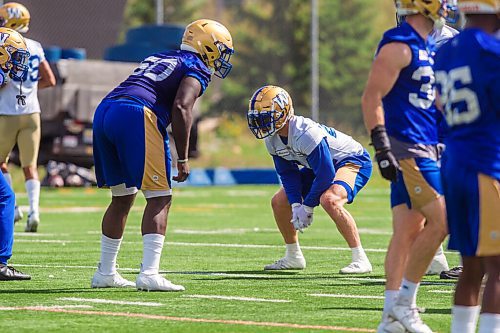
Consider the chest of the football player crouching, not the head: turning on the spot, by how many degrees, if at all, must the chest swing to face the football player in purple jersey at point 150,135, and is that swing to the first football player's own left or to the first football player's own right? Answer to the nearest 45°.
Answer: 0° — they already face them

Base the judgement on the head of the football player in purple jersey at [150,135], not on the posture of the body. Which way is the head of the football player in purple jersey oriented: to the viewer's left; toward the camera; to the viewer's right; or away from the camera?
to the viewer's right

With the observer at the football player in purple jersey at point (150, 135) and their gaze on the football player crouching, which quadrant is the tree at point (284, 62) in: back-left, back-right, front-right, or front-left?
front-left

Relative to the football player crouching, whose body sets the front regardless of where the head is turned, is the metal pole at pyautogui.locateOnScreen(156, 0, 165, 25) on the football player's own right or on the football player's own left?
on the football player's own right

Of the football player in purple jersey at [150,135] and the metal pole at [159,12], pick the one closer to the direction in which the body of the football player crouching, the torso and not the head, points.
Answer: the football player in purple jersey

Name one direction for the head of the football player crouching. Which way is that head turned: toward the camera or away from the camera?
toward the camera

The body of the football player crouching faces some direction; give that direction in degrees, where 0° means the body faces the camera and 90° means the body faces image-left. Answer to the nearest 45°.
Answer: approximately 45°

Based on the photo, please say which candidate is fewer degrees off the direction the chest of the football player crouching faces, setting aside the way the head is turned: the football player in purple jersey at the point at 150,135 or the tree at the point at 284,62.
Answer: the football player in purple jersey

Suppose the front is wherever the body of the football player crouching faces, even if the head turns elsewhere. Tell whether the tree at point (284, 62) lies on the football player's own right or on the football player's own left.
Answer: on the football player's own right
